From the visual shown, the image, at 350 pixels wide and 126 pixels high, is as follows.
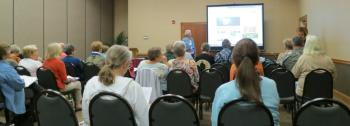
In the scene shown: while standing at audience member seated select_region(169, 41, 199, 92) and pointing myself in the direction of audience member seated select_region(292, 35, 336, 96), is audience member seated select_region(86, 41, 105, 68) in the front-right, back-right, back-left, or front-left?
back-left

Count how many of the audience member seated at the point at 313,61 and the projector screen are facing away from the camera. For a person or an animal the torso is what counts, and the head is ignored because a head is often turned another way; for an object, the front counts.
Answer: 1

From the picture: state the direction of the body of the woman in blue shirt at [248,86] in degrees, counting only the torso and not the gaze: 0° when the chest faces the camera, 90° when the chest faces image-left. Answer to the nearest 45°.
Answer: approximately 180°

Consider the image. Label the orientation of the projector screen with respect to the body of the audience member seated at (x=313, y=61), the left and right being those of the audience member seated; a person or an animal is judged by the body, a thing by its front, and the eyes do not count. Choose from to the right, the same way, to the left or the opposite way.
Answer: the opposite way

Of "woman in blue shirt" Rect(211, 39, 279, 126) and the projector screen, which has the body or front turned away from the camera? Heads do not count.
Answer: the woman in blue shirt

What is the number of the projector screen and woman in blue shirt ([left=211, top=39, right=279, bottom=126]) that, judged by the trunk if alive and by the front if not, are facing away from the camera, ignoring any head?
1

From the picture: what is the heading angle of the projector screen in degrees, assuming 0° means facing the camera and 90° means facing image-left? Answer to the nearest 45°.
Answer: approximately 0°

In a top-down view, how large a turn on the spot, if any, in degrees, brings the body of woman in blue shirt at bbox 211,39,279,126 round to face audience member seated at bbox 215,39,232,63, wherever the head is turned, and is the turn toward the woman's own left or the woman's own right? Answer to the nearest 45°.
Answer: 0° — they already face them

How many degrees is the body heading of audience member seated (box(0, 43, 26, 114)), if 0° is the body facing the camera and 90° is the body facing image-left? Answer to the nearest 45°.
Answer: approximately 225°

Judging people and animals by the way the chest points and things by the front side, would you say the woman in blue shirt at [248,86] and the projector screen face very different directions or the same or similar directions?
very different directions
